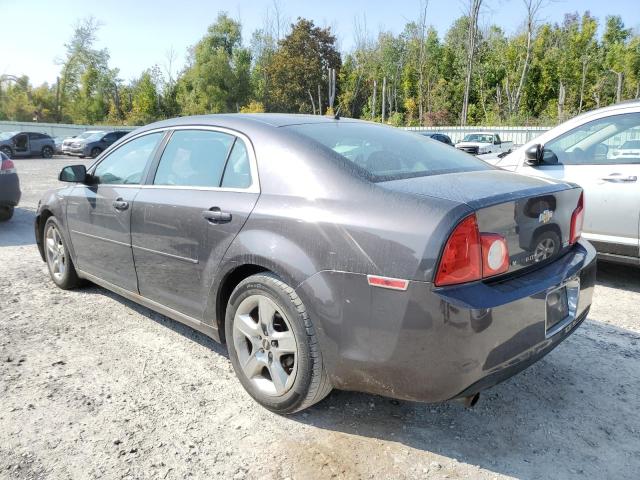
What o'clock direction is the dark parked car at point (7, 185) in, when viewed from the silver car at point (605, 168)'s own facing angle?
The dark parked car is roughly at 12 o'clock from the silver car.

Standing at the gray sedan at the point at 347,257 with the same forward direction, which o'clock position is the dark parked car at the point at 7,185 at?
The dark parked car is roughly at 12 o'clock from the gray sedan.

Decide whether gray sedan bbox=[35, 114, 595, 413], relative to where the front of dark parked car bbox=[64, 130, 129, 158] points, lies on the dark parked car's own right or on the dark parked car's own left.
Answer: on the dark parked car's own left

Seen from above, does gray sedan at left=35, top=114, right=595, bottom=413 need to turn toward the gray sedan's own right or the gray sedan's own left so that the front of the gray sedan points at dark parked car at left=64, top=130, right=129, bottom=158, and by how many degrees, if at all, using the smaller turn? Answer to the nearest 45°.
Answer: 0° — it already faces it

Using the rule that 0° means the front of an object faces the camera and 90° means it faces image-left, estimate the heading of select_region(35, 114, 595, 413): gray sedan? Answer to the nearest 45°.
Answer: approximately 135°

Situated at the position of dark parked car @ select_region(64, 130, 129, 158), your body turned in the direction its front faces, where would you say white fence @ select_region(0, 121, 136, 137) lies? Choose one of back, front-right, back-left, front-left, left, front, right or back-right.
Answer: back-right

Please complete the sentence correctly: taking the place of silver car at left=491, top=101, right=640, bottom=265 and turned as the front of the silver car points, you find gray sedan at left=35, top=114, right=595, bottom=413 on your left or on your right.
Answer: on your left

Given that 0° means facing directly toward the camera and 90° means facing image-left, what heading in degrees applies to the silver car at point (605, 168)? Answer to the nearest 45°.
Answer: approximately 90°

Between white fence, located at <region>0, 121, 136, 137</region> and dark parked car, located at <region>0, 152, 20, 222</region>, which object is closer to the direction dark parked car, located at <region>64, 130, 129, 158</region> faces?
the dark parked car

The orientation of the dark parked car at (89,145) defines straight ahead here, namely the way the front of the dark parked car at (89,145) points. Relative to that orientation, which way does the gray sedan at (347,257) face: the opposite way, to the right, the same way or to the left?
to the right
